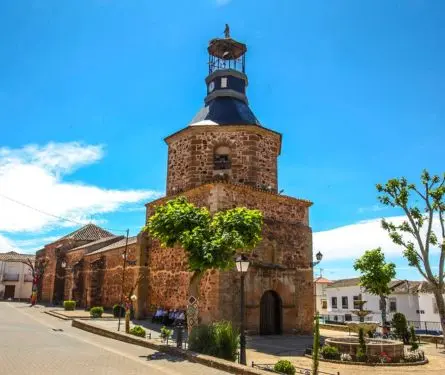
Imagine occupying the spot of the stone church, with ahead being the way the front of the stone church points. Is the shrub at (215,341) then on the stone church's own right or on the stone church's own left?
on the stone church's own right

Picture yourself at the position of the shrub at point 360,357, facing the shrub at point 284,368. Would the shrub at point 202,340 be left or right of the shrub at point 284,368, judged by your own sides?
right

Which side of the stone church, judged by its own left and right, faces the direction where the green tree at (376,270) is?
left

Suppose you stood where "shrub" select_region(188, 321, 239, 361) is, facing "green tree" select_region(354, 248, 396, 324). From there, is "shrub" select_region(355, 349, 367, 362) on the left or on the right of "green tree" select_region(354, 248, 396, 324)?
right

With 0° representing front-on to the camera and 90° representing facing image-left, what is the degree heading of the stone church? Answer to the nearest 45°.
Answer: approximately 315°

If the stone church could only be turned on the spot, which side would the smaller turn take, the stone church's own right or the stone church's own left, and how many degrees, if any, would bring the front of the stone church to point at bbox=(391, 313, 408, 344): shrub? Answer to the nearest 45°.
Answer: approximately 45° to the stone church's own left
